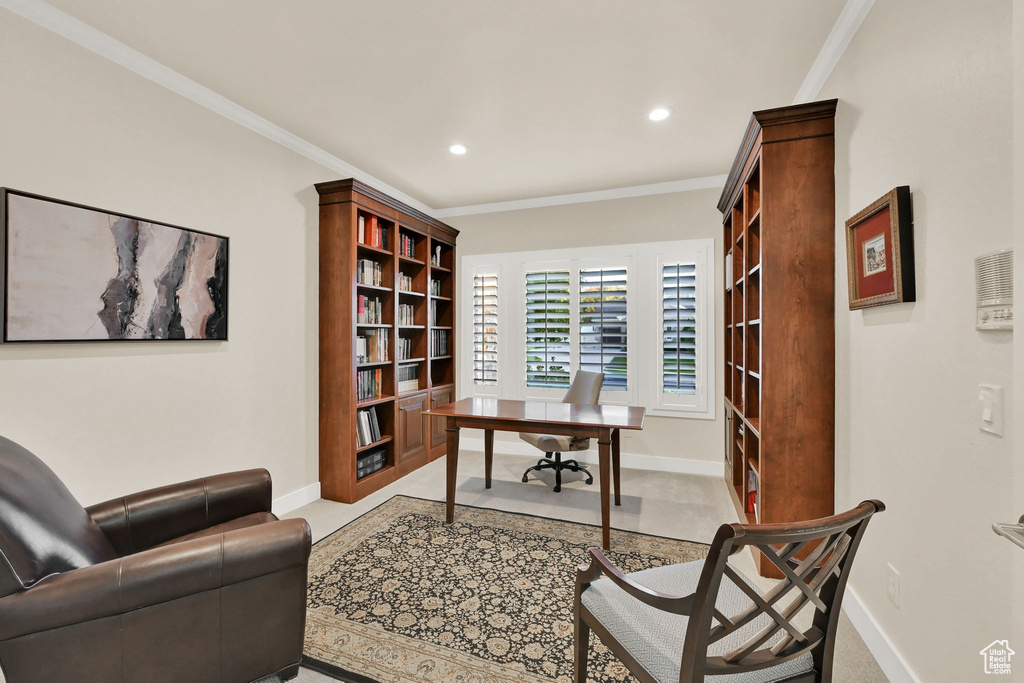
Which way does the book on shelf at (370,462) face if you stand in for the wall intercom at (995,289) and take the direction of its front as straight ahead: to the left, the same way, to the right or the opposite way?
the opposite way

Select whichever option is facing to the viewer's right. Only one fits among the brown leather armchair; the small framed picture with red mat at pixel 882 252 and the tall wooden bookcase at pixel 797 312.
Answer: the brown leather armchair

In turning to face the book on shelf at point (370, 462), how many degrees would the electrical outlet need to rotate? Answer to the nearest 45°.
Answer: approximately 45° to its right

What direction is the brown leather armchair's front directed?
to the viewer's right

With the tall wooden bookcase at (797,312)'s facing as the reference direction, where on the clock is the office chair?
The office chair is roughly at 1 o'clock from the tall wooden bookcase.

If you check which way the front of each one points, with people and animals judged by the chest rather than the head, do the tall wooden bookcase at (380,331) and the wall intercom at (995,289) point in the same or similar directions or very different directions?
very different directions

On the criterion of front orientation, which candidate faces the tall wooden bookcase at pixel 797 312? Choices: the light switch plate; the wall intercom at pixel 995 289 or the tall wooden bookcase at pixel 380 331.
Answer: the tall wooden bookcase at pixel 380 331

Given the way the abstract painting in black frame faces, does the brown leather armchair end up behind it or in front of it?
in front
